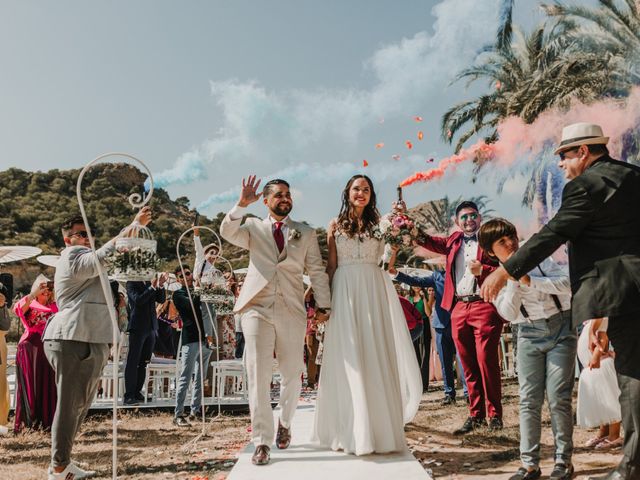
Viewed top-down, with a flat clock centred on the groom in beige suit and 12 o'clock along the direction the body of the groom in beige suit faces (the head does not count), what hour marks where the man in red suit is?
The man in red suit is roughly at 8 o'clock from the groom in beige suit.

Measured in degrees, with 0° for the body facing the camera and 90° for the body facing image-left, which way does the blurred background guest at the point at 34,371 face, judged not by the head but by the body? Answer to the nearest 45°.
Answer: approximately 315°

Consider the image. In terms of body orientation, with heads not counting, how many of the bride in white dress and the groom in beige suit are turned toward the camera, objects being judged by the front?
2

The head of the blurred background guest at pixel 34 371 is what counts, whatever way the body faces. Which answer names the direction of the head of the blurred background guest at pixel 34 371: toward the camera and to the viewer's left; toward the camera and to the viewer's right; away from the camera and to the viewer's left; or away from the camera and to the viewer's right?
toward the camera and to the viewer's right

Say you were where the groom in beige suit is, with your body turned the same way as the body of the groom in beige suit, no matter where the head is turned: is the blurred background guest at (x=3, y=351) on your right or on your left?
on your right

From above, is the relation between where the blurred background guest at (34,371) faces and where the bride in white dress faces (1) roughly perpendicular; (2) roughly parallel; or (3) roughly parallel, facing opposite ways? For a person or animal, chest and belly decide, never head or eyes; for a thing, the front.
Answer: roughly perpendicular

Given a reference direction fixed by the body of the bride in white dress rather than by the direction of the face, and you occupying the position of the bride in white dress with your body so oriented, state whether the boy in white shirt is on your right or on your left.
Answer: on your left

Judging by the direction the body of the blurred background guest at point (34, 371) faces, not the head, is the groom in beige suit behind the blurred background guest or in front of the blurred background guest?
in front

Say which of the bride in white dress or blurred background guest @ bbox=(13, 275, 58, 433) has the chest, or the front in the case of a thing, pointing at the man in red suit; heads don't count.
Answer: the blurred background guest

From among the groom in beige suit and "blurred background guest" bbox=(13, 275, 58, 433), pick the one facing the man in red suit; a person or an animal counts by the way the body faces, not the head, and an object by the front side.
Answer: the blurred background guest

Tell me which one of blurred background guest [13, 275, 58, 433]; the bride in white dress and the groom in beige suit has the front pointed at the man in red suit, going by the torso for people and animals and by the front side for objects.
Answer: the blurred background guest

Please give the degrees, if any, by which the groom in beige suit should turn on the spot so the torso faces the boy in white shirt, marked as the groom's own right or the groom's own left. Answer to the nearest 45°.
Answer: approximately 45° to the groom's own left

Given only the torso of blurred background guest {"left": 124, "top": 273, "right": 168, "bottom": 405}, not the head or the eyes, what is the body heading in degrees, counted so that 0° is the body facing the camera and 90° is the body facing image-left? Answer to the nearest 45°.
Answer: approximately 315°
